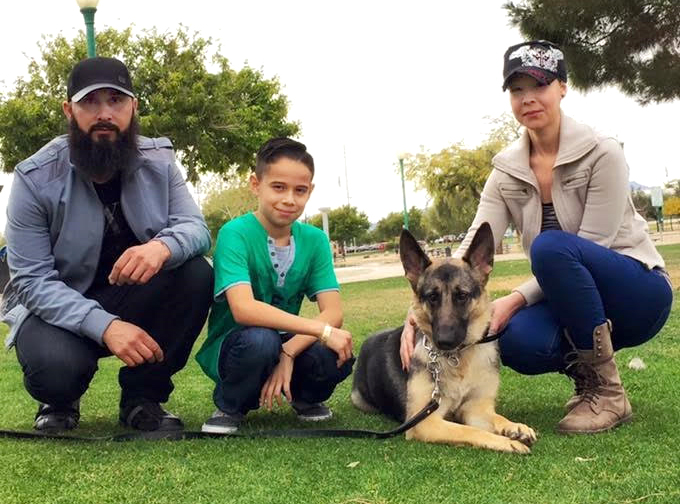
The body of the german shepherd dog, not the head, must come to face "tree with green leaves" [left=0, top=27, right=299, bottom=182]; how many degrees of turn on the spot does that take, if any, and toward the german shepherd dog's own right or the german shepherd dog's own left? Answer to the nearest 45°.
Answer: approximately 180°

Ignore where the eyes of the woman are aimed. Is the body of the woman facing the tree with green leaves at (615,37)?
no

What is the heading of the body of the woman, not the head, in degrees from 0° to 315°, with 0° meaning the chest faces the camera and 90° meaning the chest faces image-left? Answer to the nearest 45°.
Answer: approximately 45°

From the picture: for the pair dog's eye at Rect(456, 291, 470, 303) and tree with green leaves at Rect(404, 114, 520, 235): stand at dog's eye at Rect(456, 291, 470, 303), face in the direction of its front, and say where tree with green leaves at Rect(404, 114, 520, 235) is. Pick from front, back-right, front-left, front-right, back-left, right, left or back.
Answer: back

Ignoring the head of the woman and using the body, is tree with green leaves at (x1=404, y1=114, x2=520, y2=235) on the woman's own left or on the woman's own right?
on the woman's own right

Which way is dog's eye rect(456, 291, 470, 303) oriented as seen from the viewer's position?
toward the camera

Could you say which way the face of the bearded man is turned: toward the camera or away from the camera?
toward the camera

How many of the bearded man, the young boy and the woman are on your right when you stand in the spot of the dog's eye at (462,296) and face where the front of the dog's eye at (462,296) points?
2

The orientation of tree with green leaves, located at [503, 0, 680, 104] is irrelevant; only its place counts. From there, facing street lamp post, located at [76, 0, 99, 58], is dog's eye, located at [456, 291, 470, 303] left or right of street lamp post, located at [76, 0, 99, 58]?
left

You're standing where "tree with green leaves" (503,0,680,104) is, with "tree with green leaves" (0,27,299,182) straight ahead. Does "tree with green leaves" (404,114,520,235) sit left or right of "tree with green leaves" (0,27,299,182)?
right

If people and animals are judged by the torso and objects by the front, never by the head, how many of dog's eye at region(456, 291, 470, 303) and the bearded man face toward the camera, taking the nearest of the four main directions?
2

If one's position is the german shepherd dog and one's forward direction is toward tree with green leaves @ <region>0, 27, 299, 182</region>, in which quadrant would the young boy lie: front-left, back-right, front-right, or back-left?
front-left

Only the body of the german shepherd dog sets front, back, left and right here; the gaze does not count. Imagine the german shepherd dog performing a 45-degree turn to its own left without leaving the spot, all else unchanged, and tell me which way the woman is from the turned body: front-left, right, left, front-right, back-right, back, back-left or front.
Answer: front

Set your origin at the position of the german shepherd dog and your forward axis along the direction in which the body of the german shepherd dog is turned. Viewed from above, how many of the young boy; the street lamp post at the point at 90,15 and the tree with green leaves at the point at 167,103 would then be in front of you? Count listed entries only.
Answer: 0

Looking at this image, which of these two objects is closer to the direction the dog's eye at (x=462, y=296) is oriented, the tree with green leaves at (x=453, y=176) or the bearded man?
the bearded man

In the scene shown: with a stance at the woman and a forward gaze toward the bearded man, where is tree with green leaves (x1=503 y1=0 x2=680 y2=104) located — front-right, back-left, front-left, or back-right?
back-right

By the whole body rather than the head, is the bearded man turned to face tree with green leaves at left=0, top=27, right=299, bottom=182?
no

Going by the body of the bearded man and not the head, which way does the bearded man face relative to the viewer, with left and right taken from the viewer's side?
facing the viewer

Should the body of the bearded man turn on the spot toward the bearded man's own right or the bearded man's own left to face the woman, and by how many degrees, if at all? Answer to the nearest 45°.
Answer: approximately 90° to the bearded man's own left

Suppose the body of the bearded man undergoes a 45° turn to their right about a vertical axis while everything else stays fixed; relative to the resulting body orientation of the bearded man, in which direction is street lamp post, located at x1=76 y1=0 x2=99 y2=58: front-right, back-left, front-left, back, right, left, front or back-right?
back-right

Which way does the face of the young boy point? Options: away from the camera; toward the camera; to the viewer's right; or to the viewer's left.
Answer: toward the camera
